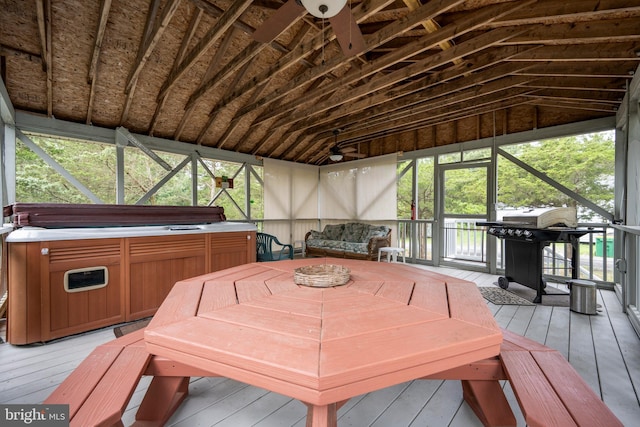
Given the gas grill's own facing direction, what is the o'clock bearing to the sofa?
The sofa is roughly at 2 o'clock from the gas grill.

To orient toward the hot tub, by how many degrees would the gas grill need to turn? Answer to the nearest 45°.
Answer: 0° — it already faces it

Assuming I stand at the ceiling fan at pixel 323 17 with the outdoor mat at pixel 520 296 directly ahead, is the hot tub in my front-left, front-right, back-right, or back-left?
back-left

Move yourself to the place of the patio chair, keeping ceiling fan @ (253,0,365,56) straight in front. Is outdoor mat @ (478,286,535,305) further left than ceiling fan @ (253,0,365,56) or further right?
left

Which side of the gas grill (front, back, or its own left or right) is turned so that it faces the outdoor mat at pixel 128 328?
front

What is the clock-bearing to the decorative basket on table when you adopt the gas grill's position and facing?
The decorative basket on table is roughly at 11 o'clock from the gas grill.

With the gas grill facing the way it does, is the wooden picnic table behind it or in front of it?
in front
